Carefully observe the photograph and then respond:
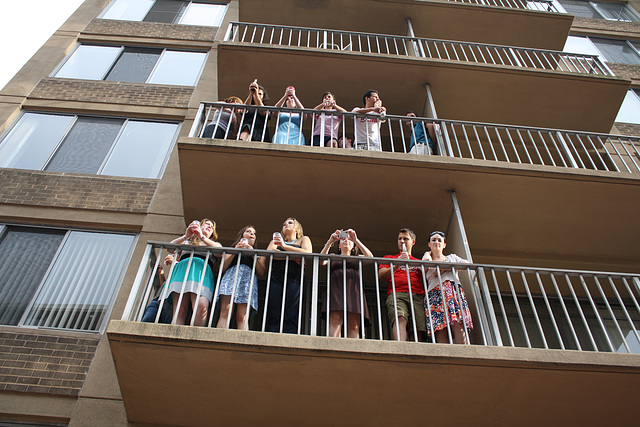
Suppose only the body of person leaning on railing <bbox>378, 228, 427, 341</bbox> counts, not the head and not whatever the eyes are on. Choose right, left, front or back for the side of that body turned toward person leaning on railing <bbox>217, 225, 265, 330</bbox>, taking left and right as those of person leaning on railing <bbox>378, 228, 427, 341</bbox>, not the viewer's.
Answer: right

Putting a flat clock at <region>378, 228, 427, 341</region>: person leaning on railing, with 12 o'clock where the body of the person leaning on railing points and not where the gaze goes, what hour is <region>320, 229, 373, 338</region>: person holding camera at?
The person holding camera is roughly at 2 o'clock from the person leaning on railing.

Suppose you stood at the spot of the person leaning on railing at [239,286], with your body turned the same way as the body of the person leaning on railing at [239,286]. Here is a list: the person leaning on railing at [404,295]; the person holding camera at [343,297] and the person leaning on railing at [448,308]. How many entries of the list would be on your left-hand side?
3

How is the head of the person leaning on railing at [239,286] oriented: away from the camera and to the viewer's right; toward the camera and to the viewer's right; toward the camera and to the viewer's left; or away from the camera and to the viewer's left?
toward the camera and to the viewer's right

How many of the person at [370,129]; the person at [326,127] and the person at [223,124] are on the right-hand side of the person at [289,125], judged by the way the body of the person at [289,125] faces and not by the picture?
1

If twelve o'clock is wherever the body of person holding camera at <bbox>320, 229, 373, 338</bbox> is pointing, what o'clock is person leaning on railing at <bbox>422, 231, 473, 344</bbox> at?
The person leaning on railing is roughly at 9 o'clock from the person holding camera.
